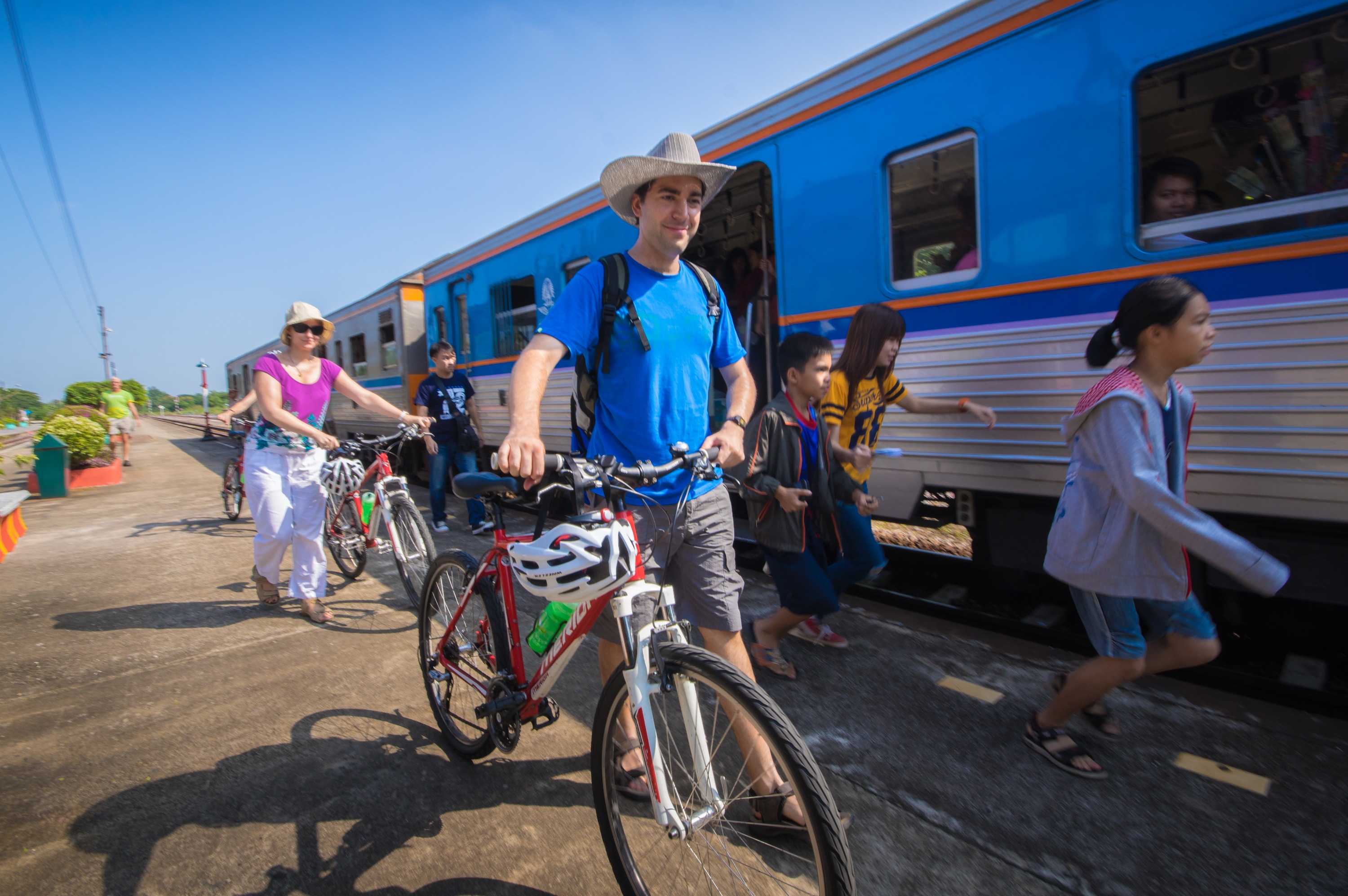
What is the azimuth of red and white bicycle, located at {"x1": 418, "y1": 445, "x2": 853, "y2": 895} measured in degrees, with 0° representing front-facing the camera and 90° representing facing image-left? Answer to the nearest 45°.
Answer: approximately 315°

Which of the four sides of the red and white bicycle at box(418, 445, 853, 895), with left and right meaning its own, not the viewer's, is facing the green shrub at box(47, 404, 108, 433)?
back

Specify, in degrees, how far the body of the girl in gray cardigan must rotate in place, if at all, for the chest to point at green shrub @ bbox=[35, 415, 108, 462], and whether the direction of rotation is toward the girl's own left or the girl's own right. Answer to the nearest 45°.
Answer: approximately 180°

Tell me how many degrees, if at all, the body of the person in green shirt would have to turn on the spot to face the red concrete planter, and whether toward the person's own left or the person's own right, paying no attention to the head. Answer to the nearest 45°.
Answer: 0° — they already face it

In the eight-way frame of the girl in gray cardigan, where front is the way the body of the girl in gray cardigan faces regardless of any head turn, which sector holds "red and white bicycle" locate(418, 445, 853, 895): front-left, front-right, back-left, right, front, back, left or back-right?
back-right

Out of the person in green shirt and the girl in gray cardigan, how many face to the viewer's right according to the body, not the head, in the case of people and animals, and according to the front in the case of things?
1

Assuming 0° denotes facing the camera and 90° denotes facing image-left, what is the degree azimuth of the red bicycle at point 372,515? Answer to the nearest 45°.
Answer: approximately 315°

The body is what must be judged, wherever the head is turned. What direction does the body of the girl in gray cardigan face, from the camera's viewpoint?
to the viewer's right

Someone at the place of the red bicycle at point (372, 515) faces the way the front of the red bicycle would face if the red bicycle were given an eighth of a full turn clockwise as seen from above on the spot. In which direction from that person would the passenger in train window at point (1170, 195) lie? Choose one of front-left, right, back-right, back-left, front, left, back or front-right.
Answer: front-left

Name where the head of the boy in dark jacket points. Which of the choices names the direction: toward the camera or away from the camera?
toward the camera

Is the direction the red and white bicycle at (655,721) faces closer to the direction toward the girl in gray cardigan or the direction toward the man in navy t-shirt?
the girl in gray cardigan

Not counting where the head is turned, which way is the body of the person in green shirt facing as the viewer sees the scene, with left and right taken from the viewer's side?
facing the viewer

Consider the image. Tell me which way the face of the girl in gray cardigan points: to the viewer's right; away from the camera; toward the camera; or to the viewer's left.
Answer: to the viewer's right

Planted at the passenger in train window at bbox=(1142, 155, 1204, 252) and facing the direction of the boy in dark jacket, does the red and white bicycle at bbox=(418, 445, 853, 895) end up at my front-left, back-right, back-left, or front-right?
front-left

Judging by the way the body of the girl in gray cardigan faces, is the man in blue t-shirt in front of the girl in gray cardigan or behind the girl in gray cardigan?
behind

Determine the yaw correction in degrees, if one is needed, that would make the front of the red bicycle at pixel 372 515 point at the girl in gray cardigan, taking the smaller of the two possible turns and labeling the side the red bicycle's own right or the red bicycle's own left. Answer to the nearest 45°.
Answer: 0° — it already faces them

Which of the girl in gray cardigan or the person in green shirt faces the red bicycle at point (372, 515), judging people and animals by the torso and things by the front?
the person in green shirt

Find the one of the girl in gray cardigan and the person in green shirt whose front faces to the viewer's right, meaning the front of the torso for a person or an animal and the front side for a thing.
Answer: the girl in gray cardigan

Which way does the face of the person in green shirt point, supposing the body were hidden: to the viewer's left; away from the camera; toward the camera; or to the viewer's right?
toward the camera
